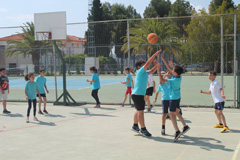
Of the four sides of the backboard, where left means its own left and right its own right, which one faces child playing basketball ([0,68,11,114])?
front

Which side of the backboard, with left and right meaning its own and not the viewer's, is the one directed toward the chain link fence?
back

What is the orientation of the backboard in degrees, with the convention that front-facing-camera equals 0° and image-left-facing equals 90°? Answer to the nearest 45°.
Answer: approximately 45°

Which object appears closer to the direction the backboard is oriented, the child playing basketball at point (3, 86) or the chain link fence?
the child playing basketball
